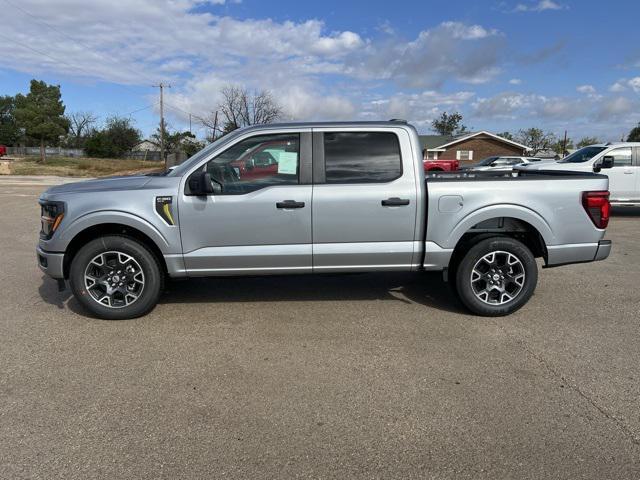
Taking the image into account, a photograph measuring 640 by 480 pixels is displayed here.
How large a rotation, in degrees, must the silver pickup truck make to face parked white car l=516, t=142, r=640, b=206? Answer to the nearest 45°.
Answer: approximately 135° to its right

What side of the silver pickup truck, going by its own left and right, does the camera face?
left
